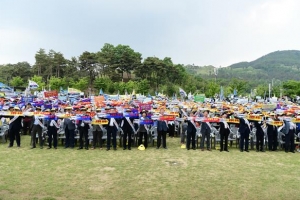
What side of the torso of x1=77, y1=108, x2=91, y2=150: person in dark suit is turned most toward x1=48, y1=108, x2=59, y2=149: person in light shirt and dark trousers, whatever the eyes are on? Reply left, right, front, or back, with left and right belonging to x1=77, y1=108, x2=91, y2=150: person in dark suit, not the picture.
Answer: right

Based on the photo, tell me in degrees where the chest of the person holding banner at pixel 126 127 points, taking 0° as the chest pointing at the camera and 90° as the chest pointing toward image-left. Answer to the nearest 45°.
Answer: approximately 0°

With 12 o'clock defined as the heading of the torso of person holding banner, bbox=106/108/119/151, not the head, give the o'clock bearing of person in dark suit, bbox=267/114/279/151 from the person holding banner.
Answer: The person in dark suit is roughly at 9 o'clock from the person holding banner.

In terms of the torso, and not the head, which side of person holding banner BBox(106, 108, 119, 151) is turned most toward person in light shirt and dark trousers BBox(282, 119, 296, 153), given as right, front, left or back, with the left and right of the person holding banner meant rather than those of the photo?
left

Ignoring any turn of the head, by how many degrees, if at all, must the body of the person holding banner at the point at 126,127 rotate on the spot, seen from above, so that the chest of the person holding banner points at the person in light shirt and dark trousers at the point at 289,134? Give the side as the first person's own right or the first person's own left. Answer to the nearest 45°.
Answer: approximately 90° to the first person's own left

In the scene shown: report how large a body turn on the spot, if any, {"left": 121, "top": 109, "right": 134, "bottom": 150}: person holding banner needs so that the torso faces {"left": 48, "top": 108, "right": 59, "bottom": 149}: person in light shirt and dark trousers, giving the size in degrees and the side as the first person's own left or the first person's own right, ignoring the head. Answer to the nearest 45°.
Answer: approximately 90° to the first person's own right

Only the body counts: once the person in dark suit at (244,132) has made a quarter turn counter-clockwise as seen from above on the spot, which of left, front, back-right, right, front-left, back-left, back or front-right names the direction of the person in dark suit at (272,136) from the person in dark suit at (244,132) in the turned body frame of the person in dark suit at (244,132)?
front-left

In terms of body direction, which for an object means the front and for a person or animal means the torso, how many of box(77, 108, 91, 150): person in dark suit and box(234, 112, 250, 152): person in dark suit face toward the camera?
2

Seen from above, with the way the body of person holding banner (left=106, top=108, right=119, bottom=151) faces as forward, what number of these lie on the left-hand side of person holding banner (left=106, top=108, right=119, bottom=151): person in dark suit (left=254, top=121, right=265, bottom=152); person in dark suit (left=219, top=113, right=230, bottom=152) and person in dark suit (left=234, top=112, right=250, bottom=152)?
3

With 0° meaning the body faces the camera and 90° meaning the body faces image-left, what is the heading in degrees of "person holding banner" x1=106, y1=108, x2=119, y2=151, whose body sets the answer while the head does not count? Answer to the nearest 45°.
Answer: approximately 0°
